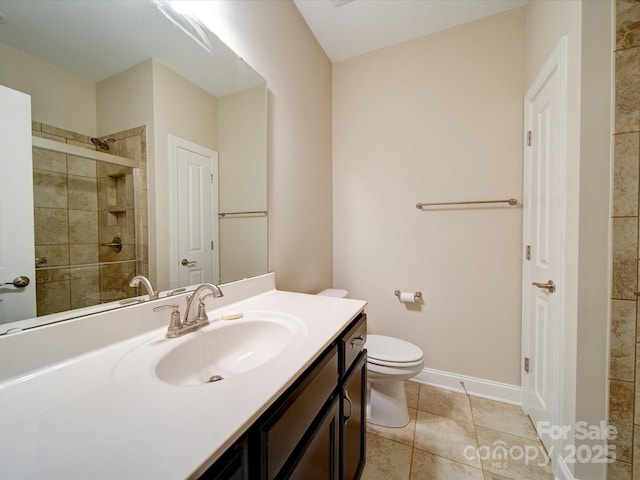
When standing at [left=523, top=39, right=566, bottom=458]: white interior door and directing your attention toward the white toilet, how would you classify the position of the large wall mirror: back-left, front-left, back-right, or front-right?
front-left

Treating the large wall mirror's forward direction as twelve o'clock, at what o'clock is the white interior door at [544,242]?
The white interior door is roughly at 11 o'clock from the large wall mirror.

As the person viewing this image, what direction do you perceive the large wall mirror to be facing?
facing the viewer and to the right of the viewer

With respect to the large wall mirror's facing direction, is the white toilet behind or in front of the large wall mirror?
in front

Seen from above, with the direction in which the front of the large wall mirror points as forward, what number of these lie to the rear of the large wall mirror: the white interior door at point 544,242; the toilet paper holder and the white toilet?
0

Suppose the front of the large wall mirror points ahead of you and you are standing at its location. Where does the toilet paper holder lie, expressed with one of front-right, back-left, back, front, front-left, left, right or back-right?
front-left

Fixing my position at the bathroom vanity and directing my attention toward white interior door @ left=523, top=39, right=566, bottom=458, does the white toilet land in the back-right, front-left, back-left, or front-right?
front-left
